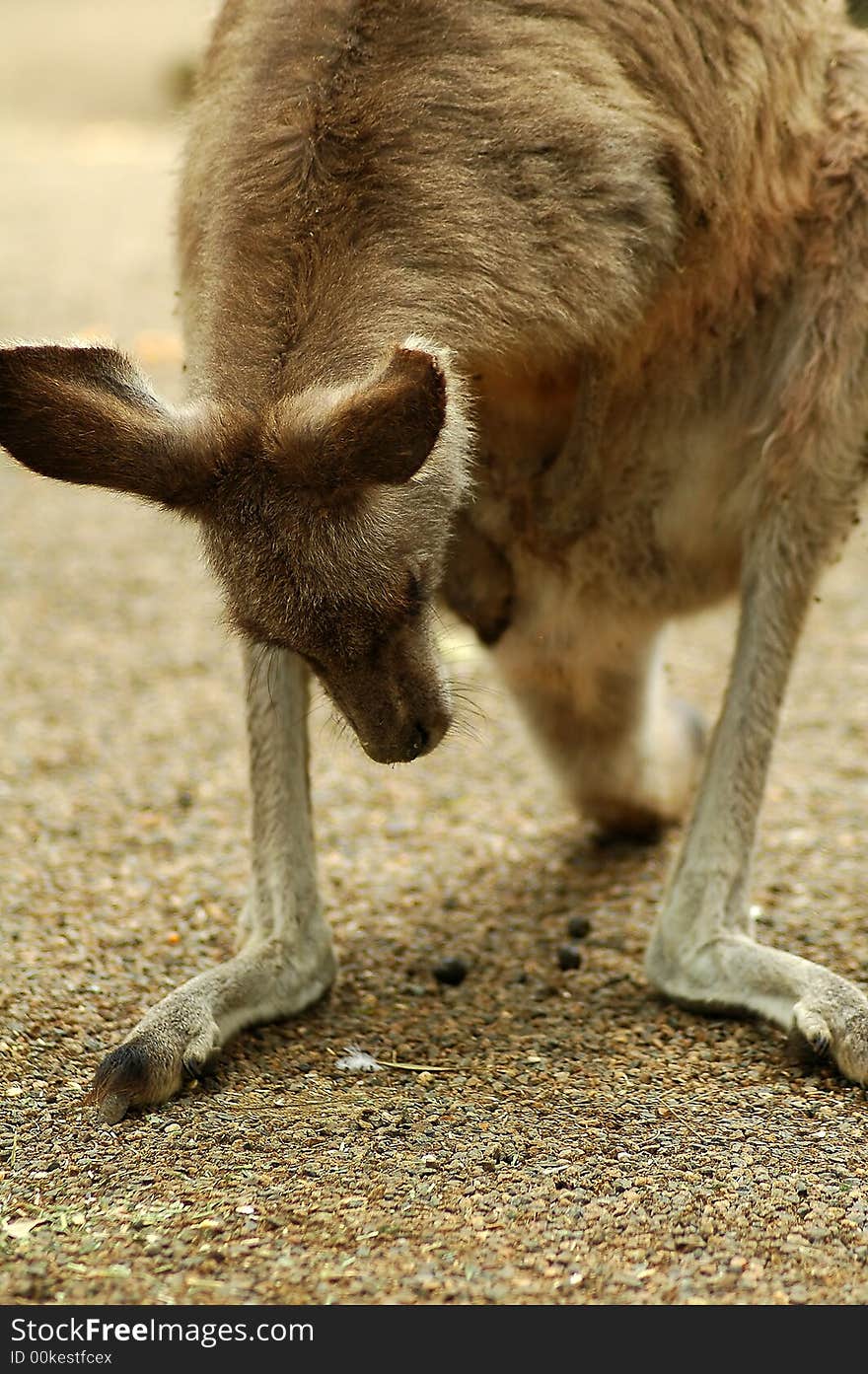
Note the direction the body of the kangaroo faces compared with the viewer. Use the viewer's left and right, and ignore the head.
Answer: facing the viewer
